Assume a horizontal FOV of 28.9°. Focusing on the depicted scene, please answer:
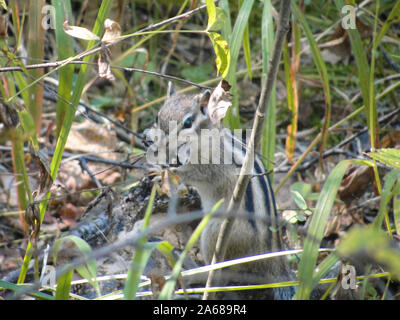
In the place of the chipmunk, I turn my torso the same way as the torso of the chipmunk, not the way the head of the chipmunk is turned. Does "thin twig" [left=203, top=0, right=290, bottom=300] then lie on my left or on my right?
on my left

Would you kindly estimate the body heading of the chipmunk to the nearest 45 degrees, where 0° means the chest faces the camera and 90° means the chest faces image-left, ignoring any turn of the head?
approximately 45°

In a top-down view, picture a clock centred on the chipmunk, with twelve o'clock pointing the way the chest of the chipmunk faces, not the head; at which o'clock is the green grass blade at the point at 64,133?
The green grass blade is roughly at 12 o'clock from the chipmunk.

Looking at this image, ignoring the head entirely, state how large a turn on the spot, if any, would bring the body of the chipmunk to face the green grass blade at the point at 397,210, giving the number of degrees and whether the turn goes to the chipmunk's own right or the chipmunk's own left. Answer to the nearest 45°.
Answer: approximately 180°

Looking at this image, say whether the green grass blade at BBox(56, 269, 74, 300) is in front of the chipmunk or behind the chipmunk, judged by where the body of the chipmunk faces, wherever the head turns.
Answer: in front

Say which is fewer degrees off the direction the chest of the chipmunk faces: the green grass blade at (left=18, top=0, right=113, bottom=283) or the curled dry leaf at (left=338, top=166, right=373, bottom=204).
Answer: the green grass blade

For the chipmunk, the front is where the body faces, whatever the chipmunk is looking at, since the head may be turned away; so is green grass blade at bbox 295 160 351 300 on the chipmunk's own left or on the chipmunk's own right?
on the chipmunk's own left

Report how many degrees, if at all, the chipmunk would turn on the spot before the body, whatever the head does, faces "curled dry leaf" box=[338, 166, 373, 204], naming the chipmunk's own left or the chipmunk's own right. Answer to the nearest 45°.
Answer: approximately 180°
